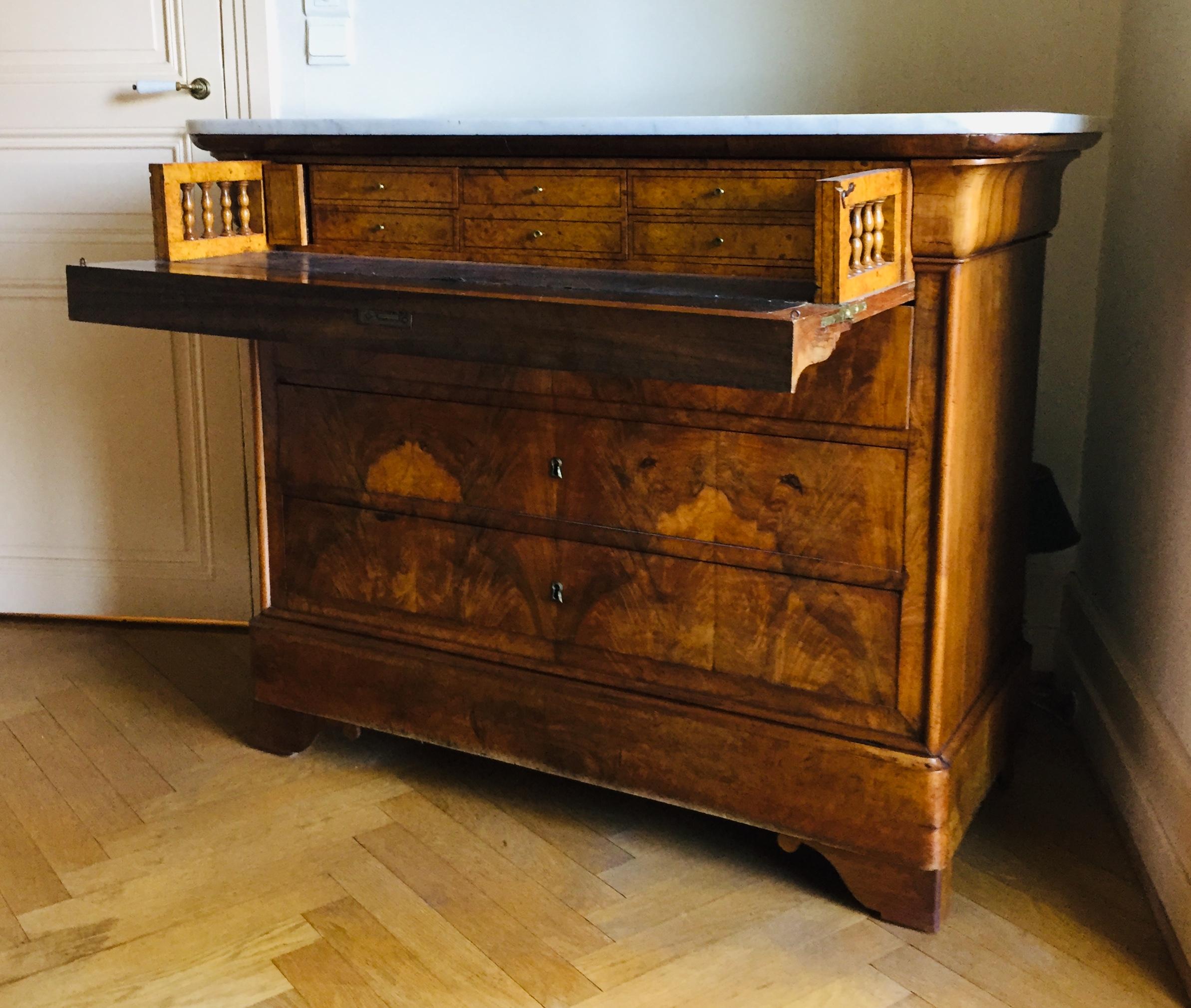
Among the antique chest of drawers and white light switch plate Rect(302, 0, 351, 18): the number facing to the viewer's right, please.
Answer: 0

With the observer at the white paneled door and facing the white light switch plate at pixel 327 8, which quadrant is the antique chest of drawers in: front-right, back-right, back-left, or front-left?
front-right

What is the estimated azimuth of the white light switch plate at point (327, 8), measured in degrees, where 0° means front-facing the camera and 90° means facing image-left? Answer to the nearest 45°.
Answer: approximately 0°

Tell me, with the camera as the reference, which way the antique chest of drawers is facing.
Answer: facing the viewer and to the left of the viewer

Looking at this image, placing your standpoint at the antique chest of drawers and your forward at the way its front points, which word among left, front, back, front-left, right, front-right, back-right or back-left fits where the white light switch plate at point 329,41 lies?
right

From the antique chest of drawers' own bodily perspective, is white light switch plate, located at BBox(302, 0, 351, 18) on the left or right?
on its right

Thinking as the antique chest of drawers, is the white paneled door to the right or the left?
on its right
